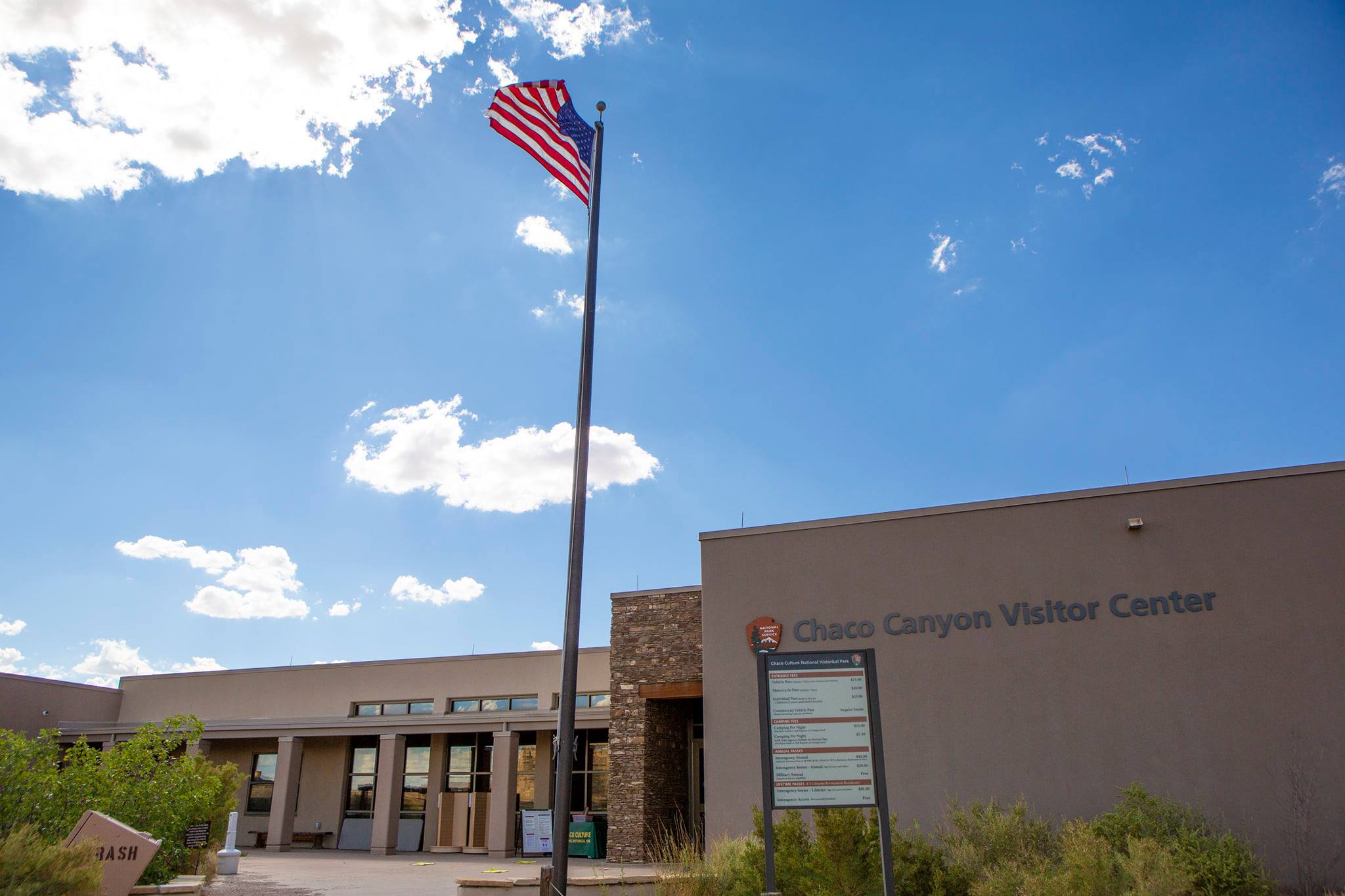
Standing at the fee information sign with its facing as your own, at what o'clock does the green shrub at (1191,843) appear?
The green shrub is roughly at 8 o'clock from the fee information sign.

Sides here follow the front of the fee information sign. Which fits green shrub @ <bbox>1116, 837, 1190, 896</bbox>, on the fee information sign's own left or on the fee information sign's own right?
on the fee information sign's own left

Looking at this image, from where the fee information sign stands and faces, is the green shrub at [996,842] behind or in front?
behind

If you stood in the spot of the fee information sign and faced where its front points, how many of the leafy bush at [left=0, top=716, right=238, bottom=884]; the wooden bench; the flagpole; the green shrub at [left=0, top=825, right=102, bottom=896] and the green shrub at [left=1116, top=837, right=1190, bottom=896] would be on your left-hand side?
1

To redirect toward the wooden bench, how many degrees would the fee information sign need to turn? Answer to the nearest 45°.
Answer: approximately 135° to its right

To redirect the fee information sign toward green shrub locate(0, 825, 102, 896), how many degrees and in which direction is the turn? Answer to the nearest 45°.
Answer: approximately 90° to its right

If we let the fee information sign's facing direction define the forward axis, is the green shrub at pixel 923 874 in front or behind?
behind

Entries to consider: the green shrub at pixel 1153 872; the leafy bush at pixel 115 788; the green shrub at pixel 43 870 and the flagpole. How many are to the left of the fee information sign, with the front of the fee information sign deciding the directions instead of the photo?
1

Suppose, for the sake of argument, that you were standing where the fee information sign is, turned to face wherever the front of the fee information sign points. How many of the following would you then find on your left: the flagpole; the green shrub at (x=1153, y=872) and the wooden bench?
1

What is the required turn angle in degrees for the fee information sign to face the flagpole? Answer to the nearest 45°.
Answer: approximately 135° to its right

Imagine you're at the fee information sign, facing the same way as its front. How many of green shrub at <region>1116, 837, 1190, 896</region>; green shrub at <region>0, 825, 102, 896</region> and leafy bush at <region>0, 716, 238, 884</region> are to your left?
1

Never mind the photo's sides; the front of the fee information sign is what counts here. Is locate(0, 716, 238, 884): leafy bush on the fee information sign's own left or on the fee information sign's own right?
on the fee information sign's own right

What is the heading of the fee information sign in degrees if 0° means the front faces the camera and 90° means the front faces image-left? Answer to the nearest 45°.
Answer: approximately 0°
